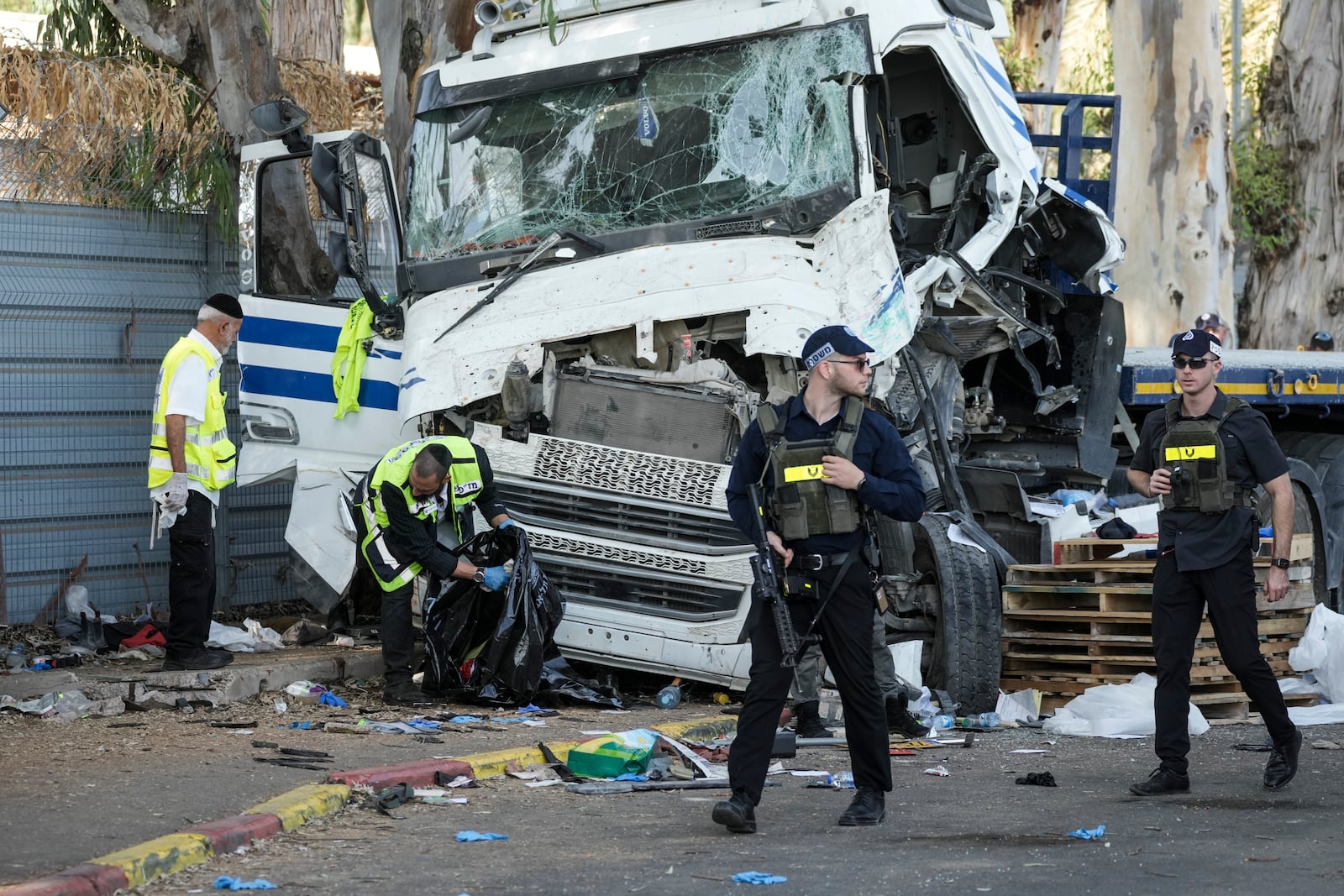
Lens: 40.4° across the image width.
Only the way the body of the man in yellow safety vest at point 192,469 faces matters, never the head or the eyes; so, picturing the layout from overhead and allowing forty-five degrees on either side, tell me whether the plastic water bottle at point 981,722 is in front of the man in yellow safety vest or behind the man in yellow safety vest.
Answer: in front

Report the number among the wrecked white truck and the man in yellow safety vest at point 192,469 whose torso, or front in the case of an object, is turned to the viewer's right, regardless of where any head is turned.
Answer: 1

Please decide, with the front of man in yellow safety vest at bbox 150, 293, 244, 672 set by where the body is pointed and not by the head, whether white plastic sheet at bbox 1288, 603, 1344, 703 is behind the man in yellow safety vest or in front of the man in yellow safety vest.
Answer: in front

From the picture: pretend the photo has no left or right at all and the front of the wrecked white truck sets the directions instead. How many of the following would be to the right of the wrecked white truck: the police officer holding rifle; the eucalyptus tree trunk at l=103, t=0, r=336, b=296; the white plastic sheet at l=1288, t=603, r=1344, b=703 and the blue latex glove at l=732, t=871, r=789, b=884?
1

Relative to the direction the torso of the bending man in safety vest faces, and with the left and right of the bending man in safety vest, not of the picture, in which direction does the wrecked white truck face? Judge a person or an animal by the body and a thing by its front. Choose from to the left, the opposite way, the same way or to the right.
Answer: to the right

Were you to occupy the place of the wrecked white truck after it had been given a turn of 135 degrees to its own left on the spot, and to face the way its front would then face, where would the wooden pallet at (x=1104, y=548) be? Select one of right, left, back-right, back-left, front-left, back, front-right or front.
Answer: front

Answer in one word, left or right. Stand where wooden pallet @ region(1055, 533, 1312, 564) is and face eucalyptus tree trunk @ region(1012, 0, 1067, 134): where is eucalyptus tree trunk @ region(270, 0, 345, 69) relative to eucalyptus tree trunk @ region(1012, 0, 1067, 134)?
left

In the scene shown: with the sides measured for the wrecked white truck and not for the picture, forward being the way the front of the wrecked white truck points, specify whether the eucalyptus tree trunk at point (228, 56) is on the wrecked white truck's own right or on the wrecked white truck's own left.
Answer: on the wrecked white truck's own right

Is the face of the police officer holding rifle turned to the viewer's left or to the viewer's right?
to the viewer's right

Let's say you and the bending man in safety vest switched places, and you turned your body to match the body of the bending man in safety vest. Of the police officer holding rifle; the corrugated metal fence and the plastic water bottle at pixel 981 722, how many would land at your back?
1

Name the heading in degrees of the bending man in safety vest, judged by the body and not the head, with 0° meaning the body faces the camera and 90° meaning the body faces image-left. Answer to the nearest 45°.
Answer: approximately 315°

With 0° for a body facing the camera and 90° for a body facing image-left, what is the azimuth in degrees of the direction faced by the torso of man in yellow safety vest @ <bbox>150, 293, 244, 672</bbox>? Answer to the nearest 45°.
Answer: approximately 270°

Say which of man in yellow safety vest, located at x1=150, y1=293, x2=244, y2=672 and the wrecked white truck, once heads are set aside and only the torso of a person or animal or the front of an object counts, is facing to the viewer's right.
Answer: the man in yellow safety vest

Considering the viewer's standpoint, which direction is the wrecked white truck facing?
facing the viewer and to the left of the viewer

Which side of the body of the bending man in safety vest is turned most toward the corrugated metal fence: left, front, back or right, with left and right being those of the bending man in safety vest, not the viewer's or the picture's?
back

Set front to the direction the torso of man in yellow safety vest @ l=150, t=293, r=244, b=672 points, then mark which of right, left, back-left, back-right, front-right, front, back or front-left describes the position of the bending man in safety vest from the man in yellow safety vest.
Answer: front-right

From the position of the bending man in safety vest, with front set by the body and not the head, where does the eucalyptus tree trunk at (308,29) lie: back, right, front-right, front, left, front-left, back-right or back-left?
back-left
